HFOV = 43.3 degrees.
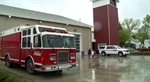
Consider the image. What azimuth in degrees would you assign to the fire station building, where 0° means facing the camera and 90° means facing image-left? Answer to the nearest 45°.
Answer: approximately 315°

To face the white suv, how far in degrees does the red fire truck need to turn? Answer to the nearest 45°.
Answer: approximately 90° to its left

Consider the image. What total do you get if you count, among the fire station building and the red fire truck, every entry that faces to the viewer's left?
0

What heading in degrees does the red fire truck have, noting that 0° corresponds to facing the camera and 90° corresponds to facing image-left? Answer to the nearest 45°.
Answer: approximately 315°
